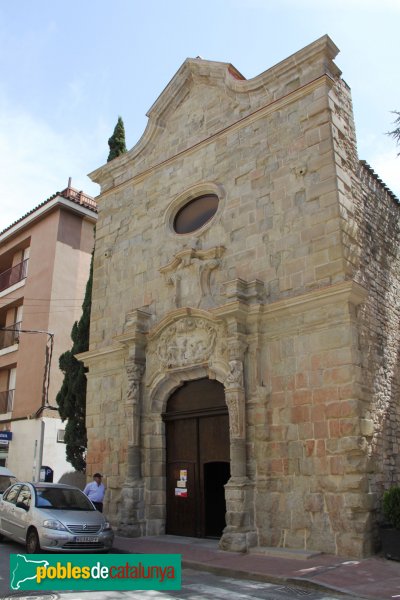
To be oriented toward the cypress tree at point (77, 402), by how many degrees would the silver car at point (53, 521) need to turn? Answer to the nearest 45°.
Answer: approximately 135° to its left

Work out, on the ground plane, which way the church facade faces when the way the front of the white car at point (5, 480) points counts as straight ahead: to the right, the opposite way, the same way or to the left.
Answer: to the right

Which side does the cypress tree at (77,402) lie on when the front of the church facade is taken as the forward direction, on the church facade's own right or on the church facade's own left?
on the church facade's own right

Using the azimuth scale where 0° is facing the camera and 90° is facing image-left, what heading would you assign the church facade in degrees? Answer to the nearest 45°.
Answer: approximately 45°

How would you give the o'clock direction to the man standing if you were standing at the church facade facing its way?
The man standing is roughly at 2 o'clock from the church facade.

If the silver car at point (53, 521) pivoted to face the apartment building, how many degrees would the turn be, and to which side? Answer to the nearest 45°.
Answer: approximately 135° to its left

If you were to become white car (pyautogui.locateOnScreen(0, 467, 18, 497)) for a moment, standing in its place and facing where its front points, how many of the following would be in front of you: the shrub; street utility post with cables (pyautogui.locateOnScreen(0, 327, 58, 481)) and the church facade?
2

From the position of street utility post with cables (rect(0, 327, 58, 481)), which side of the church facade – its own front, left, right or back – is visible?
right

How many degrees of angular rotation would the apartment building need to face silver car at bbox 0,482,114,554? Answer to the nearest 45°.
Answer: approximately 45° to its left

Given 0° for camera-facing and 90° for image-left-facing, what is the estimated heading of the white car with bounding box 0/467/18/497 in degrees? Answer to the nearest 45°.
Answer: approximately 315°
